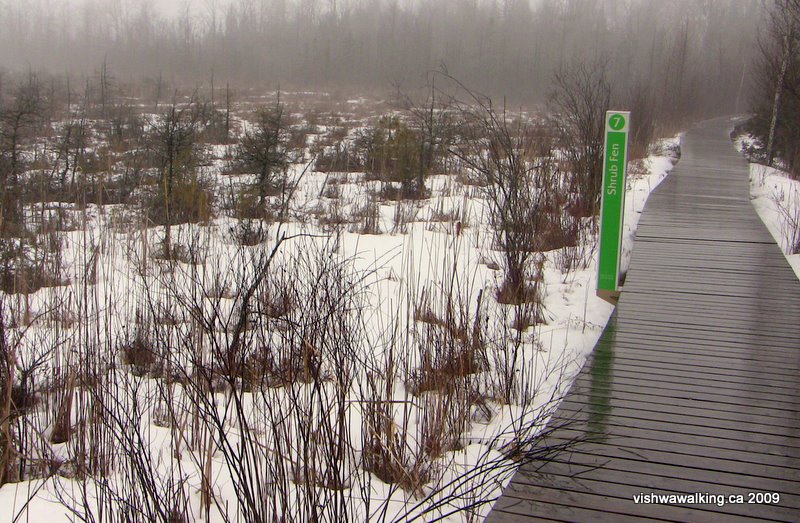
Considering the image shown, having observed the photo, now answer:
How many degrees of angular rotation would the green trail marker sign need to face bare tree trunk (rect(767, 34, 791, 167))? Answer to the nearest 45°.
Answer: approximately 180°

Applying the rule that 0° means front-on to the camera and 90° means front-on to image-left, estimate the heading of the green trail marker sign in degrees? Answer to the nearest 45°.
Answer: approximately 0°
